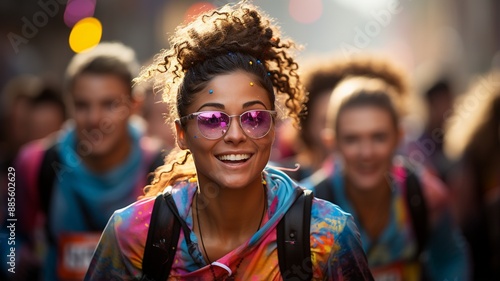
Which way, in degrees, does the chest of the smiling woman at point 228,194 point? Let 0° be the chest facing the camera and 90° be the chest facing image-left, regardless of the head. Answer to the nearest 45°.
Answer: approximately 0°
